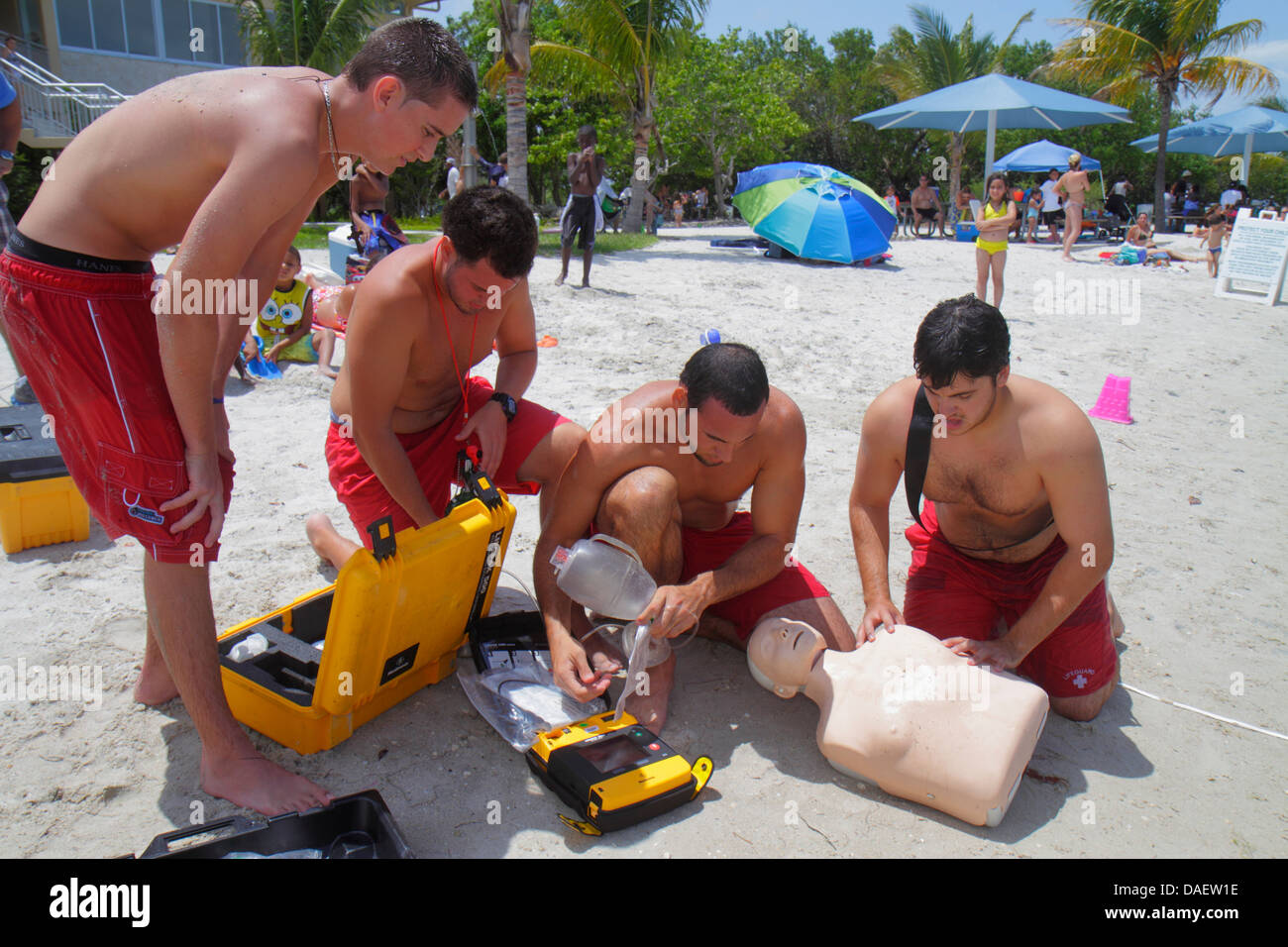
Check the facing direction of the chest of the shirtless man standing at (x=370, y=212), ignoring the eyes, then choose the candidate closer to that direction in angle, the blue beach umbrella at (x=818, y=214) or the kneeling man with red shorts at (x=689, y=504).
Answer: the kneeling man with red shorts

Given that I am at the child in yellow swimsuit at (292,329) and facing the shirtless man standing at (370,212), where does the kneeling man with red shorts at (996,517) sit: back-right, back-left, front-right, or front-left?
back-right

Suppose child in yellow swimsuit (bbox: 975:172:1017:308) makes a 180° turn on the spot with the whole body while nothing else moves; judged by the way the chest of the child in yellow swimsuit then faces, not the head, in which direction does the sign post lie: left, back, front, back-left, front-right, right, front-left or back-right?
front-right

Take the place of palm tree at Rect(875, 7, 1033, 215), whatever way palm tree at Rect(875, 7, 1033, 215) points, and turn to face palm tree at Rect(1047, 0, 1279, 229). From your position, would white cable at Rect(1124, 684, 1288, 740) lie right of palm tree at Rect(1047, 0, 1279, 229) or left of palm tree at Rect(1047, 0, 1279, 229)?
right

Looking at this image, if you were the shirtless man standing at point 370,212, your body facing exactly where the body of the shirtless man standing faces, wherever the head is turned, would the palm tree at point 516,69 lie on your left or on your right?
on your left

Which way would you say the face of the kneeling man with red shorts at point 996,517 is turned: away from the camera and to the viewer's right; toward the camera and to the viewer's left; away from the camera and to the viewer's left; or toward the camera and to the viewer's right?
toward the camera and to the viewer's left

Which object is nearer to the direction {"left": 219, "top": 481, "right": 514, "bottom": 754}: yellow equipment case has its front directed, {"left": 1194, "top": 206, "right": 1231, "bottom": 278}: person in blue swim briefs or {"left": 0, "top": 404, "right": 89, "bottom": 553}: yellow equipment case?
the yellow equipment case

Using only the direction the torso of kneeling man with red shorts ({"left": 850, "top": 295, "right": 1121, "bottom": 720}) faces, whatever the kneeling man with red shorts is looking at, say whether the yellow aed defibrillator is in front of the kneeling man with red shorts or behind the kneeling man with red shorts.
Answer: in front

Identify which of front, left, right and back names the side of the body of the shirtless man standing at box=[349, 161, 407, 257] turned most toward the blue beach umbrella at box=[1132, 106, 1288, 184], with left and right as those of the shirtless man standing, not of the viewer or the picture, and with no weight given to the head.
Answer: left

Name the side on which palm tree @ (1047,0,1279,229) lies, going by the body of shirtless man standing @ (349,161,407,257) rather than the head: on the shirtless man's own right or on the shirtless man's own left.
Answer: on the shirtless man's own left
